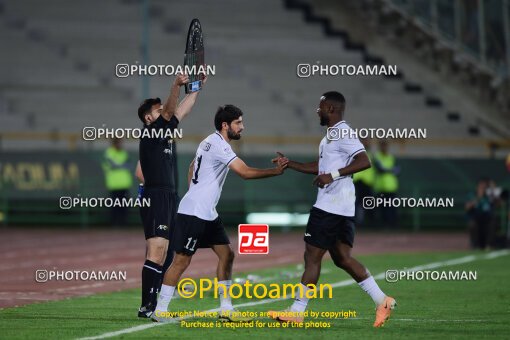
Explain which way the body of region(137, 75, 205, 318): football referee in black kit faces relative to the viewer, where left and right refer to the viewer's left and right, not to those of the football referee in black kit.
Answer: facing the viewer and to the right of the viewer
